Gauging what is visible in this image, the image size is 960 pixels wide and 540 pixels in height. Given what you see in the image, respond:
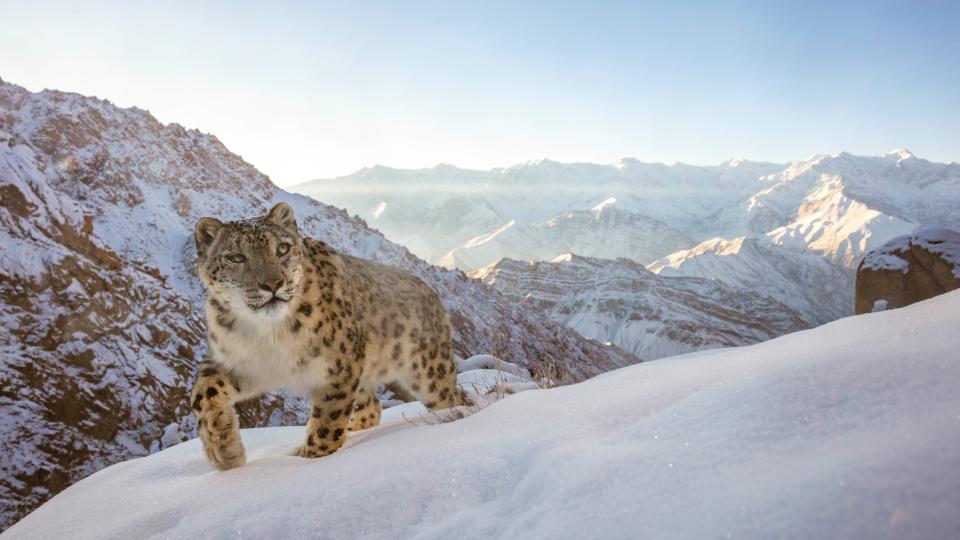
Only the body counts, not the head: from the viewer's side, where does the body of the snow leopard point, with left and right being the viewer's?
facing the viewer and to the left of the viewer
